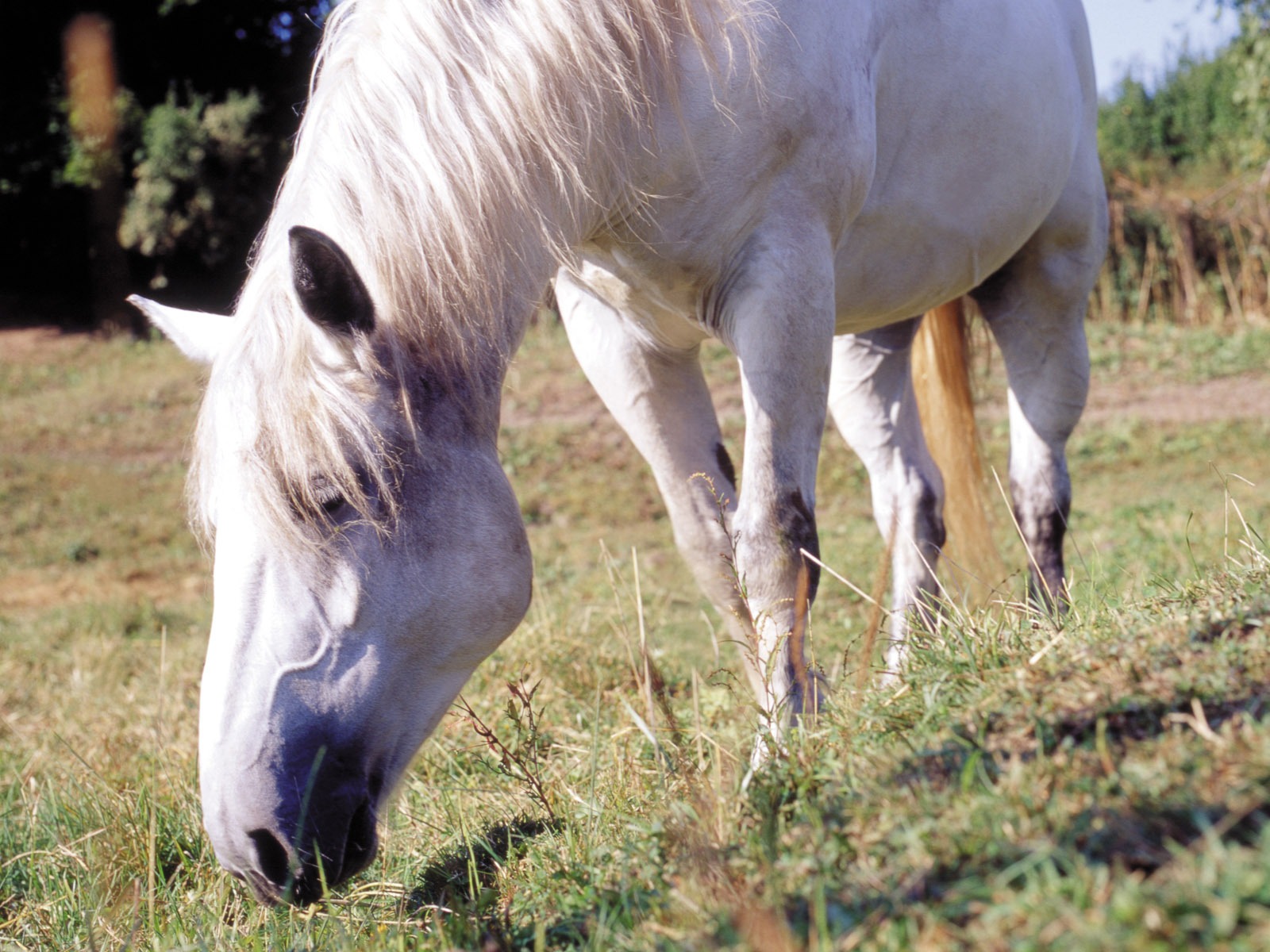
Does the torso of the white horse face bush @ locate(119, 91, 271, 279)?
no

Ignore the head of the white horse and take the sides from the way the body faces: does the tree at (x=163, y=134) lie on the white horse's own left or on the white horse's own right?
on the white horse's own right

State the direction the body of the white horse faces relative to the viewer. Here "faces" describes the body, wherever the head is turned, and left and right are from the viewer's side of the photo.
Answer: facing the viewer and to the left of the viewer
